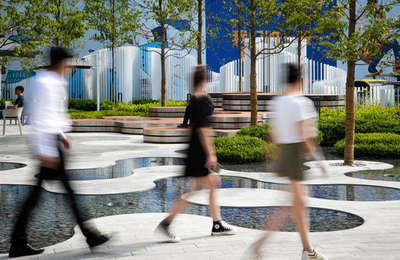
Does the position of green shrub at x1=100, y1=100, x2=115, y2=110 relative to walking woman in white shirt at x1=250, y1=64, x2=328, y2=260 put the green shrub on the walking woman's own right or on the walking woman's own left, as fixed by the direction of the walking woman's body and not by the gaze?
on the walking woman's own left

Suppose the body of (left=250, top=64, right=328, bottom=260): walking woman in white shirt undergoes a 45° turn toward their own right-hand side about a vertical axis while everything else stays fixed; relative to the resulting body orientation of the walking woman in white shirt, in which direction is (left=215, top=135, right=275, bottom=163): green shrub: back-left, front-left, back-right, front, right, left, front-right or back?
back-left

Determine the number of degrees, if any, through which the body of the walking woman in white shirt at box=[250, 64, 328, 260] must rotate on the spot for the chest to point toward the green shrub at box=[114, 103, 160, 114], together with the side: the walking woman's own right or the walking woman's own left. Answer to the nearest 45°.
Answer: approximately 90° to the walking woman's own left

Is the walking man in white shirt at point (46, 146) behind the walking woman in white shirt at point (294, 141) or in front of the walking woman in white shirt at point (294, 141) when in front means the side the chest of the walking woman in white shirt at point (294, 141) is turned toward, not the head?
behind
